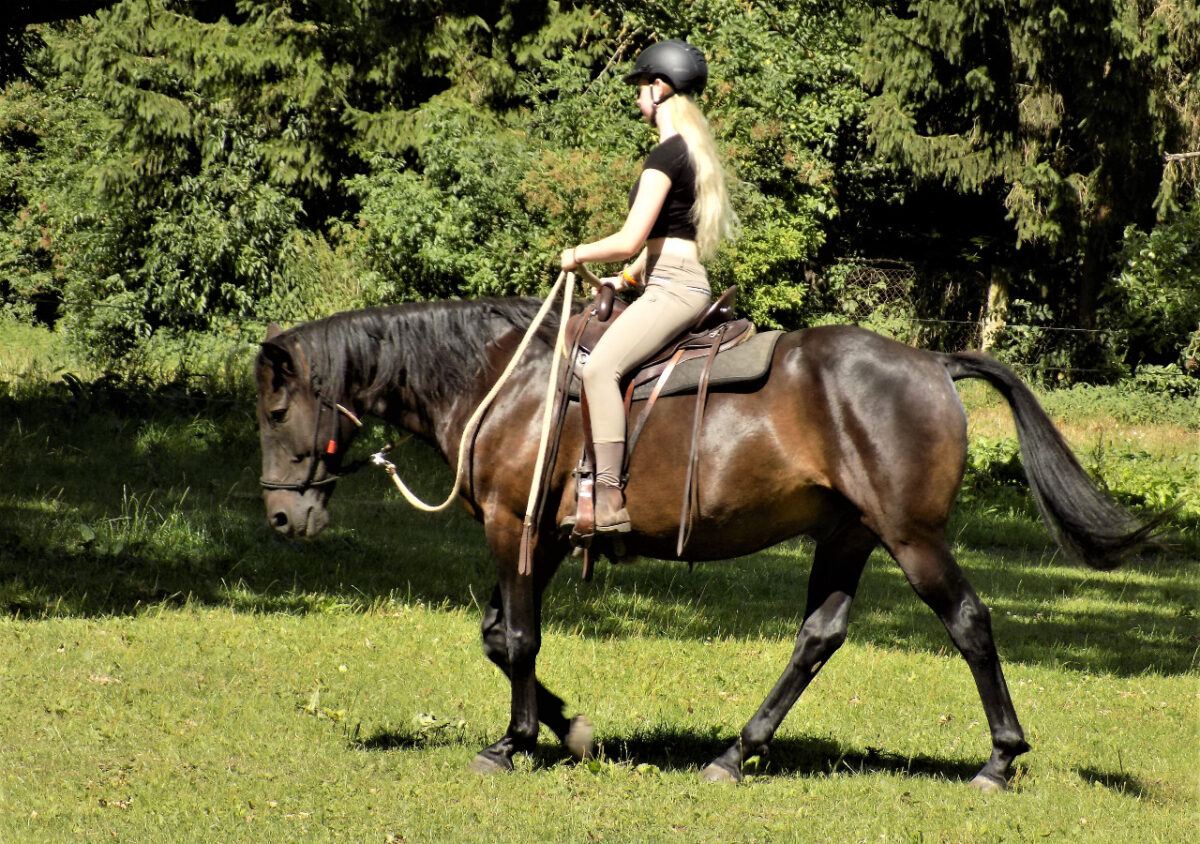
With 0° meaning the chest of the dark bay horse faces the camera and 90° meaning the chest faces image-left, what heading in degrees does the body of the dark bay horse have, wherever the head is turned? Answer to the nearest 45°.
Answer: approximately 90°

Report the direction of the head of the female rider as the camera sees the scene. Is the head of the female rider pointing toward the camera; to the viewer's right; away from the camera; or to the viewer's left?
to the viewer's left

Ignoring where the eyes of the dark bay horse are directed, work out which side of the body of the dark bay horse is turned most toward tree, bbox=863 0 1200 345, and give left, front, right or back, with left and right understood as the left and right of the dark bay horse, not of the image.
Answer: right
